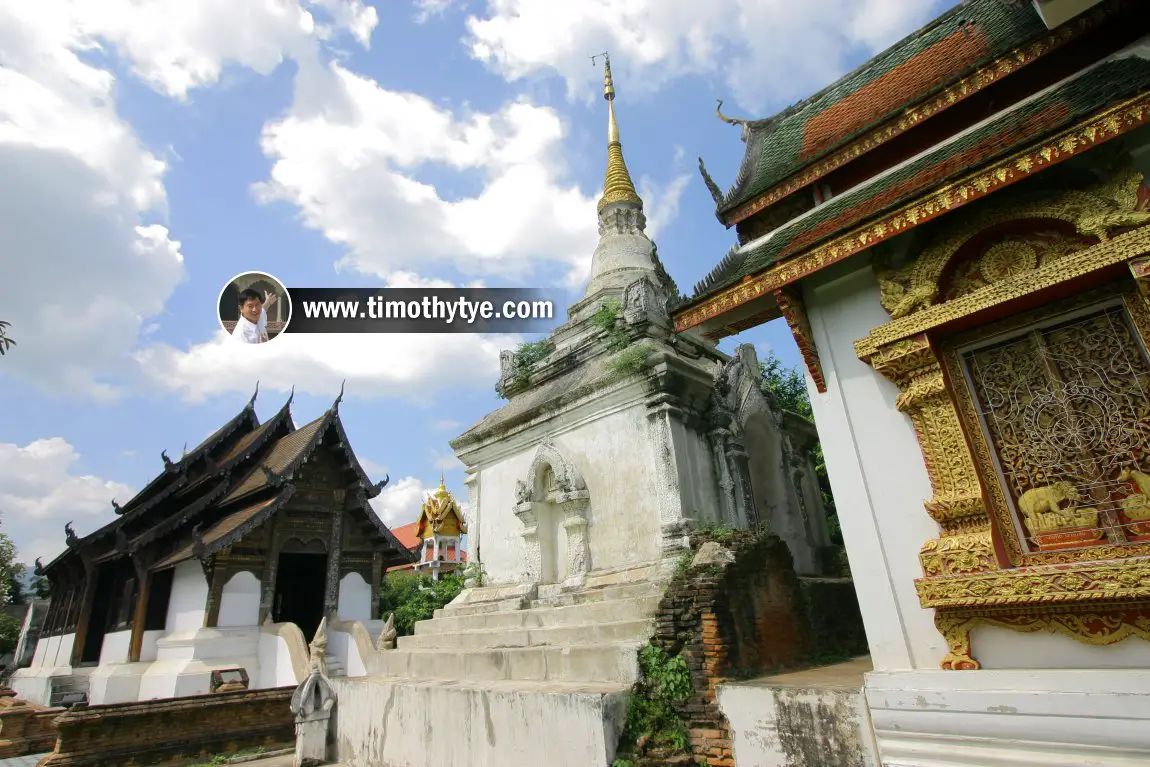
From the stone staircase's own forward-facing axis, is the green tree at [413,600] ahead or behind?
behind

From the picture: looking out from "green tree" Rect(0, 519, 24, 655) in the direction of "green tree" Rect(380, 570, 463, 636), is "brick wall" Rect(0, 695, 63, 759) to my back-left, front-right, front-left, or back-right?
front-right

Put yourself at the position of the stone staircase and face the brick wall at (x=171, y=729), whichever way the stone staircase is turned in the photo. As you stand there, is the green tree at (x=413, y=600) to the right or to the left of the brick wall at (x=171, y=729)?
right

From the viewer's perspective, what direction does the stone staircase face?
toward the camera

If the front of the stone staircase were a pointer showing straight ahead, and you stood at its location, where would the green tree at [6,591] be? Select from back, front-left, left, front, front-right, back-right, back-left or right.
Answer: back-right

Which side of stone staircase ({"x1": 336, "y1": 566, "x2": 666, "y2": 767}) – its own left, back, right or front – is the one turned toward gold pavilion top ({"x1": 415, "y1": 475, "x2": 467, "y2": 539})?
back
